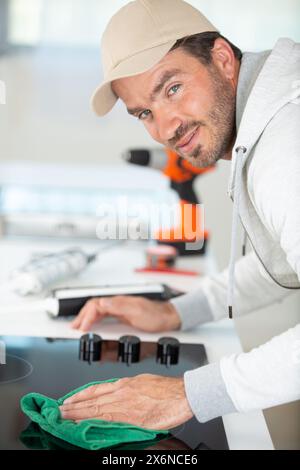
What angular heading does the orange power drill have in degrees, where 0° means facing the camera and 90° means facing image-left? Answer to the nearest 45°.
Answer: approximately 90°

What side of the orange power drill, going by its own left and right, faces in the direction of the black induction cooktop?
left

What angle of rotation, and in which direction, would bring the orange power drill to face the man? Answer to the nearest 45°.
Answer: approximately 90° to its left
